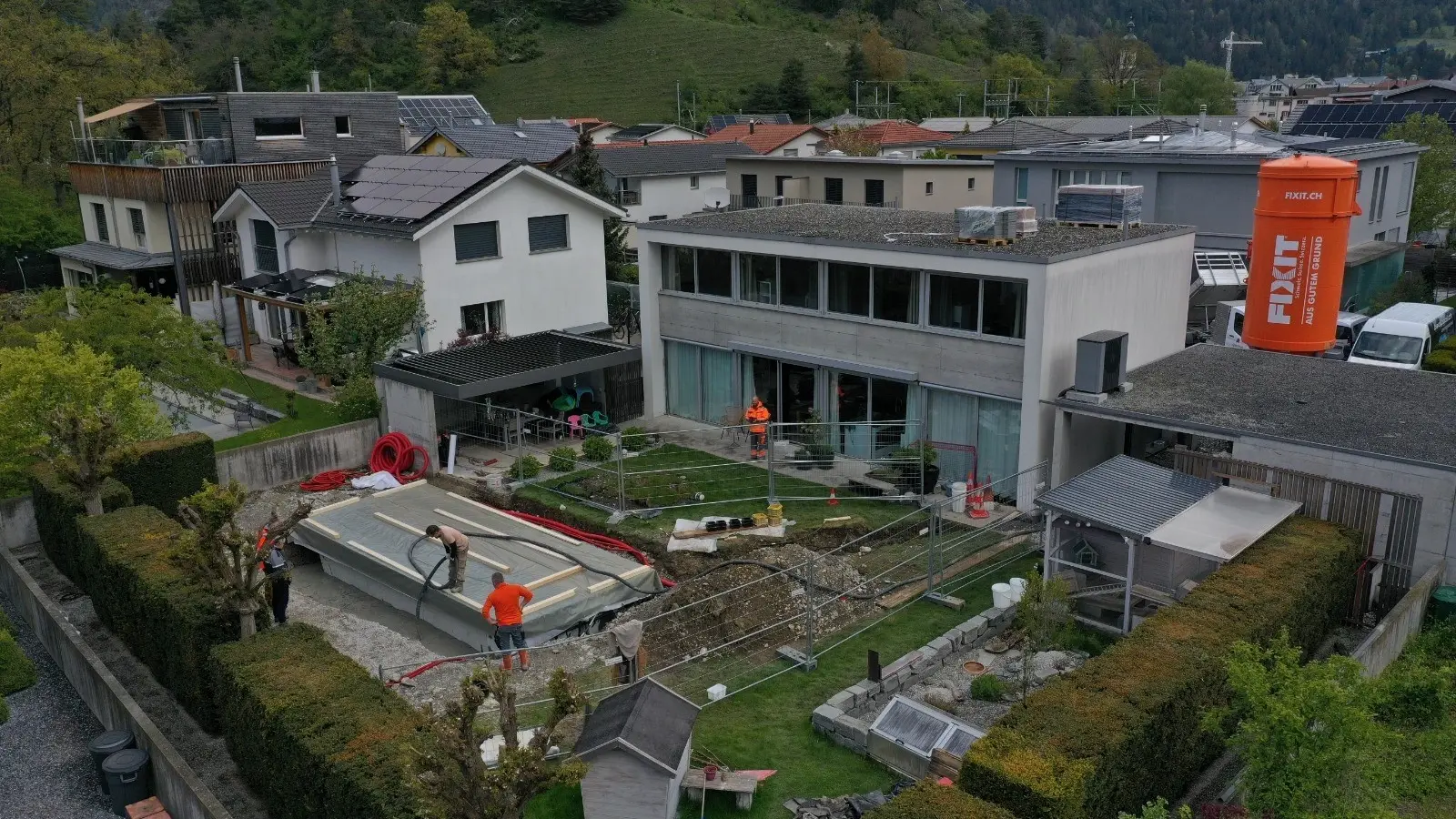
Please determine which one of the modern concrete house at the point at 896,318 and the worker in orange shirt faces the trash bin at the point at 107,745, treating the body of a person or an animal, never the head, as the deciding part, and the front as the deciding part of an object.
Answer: the modern concrete house

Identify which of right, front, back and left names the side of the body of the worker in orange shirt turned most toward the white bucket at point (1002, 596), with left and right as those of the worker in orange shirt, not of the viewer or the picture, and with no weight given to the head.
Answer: right

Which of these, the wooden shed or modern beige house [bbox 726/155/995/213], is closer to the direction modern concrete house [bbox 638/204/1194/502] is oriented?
the wooden shed

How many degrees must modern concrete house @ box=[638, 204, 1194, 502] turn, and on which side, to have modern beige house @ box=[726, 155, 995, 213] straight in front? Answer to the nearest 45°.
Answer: approximately 135° to its right

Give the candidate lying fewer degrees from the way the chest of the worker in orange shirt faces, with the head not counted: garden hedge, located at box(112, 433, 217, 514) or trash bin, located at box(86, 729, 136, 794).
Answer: the garden hedge

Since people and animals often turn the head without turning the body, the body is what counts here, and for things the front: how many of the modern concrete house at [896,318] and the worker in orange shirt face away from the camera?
1

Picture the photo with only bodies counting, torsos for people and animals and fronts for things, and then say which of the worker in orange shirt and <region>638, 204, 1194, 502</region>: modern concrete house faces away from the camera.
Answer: the worker in orange shirt

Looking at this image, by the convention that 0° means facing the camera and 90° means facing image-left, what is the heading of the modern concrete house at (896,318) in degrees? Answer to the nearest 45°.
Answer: approximately 45°

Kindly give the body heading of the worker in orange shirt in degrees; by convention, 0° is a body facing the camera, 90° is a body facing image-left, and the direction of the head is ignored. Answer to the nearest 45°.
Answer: approximately 180°

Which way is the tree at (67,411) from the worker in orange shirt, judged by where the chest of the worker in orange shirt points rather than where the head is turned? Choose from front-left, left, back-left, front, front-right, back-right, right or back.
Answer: front-left

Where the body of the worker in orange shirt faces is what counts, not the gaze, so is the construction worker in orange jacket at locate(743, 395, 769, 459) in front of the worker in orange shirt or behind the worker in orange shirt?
in front

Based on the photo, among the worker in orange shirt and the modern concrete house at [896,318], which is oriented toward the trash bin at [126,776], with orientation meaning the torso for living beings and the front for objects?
the modern concrete house

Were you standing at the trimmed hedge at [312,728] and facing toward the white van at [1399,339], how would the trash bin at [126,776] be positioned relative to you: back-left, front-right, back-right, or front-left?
back-left

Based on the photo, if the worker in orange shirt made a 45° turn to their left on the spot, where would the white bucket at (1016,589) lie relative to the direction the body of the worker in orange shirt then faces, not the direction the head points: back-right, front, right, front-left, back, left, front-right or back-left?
back-right

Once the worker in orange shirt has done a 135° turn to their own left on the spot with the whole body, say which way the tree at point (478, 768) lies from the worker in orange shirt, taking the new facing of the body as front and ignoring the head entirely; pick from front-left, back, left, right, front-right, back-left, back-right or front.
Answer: front-left

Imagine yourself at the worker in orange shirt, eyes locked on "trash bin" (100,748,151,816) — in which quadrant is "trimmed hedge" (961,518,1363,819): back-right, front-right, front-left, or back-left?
back-left
